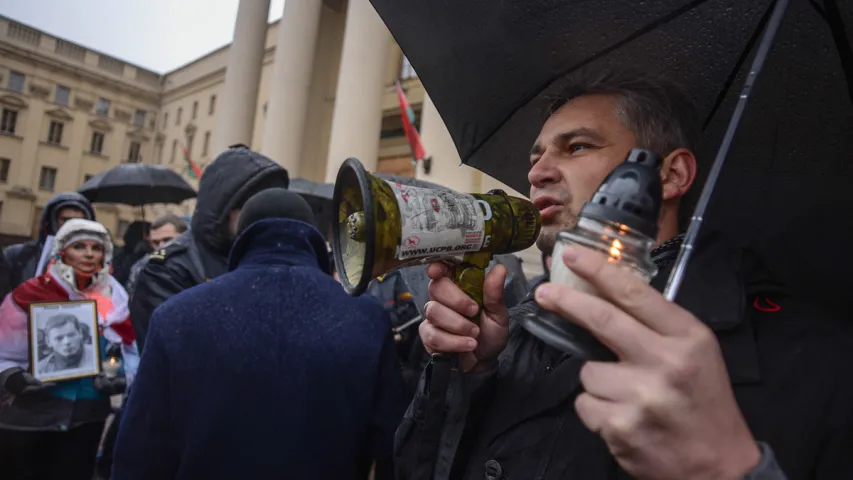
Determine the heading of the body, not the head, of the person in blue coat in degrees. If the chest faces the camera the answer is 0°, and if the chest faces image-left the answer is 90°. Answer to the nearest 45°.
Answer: approximately 180°

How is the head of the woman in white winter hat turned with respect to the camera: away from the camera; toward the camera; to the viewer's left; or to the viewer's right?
toward the camera

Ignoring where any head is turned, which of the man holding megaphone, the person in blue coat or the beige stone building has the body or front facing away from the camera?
the person in blue coat

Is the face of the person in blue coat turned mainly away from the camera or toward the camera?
away from the camera

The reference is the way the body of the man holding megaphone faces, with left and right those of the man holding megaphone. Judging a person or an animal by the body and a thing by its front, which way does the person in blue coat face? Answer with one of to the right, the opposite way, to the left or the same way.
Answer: to the right

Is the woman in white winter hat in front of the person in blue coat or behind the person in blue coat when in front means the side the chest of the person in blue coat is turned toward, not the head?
in front

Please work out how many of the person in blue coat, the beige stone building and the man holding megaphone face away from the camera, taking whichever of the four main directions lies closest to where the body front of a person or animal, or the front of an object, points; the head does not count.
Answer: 1

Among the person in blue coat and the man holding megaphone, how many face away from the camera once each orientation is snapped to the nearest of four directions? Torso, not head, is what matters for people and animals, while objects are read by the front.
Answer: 1

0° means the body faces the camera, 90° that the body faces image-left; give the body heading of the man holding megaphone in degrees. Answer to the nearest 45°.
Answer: approximately 45°

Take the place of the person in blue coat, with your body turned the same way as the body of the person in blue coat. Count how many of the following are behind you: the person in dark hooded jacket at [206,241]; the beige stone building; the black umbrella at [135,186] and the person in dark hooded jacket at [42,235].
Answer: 0

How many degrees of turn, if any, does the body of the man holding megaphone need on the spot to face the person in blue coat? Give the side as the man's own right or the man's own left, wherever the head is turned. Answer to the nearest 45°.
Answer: approximately 45° to the man's own right

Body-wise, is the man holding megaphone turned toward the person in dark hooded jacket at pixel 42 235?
no

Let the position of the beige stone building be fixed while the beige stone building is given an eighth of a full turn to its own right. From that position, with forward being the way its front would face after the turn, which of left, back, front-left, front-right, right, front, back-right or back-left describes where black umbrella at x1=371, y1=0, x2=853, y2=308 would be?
left

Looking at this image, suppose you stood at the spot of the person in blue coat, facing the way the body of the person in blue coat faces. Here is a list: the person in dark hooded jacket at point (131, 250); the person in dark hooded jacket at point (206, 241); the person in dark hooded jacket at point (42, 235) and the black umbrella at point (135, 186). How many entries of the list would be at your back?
0

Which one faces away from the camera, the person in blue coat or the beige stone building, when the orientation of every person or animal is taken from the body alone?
the person in blue coat

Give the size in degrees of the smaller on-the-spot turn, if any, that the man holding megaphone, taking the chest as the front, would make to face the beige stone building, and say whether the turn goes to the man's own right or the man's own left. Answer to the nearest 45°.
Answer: approximately 90° to the man's own right

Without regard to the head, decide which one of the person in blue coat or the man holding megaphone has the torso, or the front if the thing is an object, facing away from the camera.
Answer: the person in blue coat
